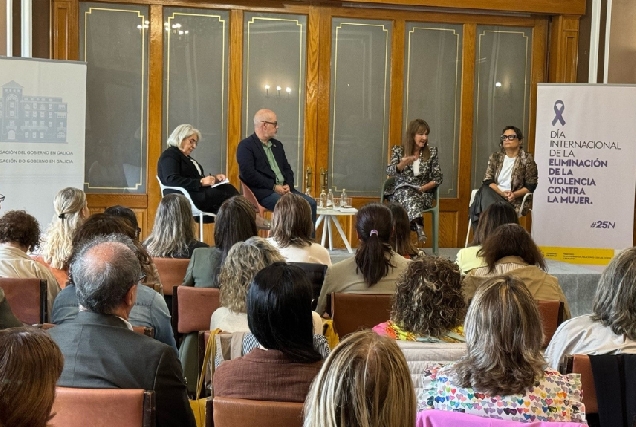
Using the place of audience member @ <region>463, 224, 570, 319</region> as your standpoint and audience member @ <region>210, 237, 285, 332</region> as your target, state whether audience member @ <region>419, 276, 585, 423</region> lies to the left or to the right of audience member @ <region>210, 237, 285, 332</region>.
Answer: left

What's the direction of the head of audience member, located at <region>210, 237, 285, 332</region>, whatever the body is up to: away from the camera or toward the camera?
away from the camera

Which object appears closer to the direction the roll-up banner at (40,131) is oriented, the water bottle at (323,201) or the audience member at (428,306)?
the audience member

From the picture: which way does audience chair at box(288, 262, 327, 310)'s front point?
away from the camera

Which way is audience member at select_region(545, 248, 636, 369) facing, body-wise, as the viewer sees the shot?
away from the camera

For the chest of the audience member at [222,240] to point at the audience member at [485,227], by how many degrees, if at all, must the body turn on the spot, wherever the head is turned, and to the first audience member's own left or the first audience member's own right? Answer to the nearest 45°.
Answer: approximately 90° to the first audience member's own right

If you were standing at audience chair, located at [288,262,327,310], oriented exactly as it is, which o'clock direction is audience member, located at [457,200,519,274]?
The audience member is roughly at 2 o'clock from the audience chair.

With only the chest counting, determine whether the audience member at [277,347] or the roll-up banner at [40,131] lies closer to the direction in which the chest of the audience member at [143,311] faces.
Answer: the roll-up banner

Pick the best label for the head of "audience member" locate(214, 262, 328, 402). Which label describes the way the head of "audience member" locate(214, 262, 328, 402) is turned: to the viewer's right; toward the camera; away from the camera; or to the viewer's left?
away from the camera

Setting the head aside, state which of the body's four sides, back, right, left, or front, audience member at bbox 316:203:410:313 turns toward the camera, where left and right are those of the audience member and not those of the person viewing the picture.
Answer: back

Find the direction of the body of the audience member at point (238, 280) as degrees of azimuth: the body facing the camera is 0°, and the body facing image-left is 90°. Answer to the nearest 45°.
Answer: approximately 180°

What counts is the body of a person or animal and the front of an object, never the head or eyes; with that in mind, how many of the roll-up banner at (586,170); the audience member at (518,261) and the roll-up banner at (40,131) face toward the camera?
2

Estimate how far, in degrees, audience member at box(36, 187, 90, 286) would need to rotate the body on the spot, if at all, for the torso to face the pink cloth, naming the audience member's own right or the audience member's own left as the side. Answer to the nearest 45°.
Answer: approximately 135° to the audience member's own right
